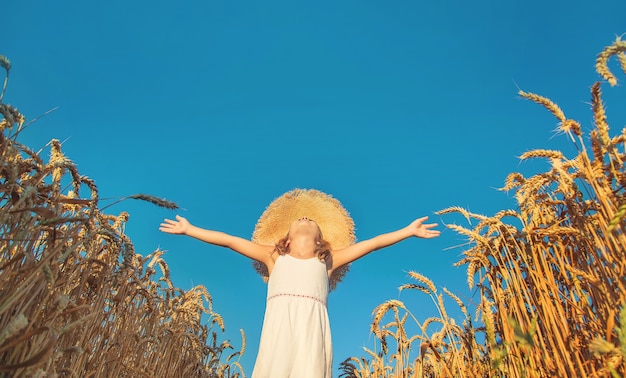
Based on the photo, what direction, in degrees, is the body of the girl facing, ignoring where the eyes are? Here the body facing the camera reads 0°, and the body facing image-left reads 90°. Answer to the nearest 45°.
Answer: approximately 0°
